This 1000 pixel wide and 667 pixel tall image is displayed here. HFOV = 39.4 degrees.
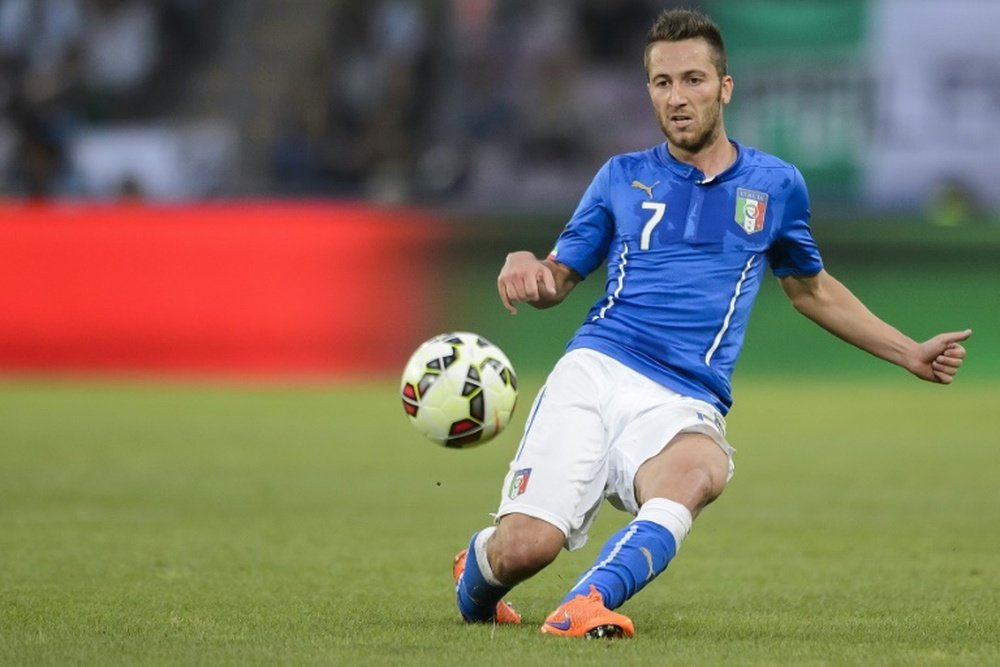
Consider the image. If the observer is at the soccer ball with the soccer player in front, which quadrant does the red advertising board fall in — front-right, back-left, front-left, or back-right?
back-left

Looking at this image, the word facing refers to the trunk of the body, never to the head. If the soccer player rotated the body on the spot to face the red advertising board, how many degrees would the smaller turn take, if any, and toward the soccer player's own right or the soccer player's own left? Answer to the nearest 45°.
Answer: approximately 135° to the soccer player's own right

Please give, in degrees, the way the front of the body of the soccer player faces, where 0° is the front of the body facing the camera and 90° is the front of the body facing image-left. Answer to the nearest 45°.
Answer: approximately 0°

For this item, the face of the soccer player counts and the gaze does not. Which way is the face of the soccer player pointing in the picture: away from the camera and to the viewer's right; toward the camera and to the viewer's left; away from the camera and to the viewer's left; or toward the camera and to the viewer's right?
toward the camera and to the viewer's left

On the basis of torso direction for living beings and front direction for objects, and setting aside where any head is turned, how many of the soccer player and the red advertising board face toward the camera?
2

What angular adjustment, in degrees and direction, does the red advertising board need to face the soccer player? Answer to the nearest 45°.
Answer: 0° — it already faces them

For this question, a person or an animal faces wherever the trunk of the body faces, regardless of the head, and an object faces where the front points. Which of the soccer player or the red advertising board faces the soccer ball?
the red advertising board

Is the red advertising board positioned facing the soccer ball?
yes
